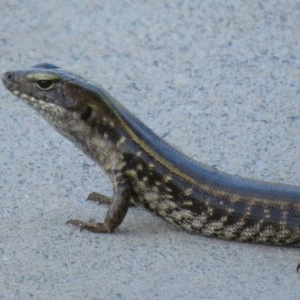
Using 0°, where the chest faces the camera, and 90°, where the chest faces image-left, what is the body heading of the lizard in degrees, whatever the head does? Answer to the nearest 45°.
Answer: approximately 90°
